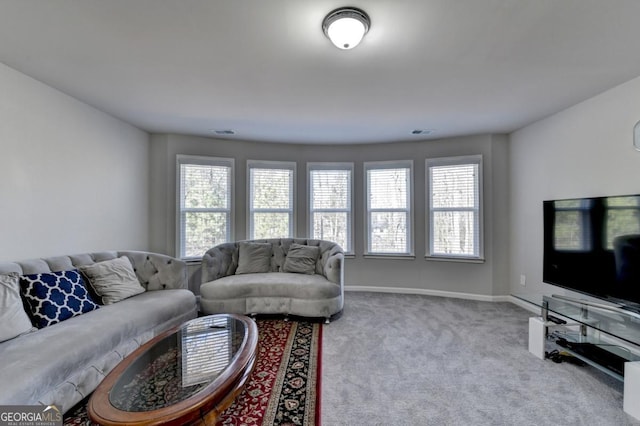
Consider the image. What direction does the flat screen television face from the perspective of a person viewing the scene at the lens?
facing the viewer and to the left of the viewer

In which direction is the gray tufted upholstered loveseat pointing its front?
toward the camera

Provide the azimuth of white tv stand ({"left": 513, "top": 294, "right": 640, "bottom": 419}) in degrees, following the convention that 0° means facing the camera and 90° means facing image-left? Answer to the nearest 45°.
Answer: approximately 45°

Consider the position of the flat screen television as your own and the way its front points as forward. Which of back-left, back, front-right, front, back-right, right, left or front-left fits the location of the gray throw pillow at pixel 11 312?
front

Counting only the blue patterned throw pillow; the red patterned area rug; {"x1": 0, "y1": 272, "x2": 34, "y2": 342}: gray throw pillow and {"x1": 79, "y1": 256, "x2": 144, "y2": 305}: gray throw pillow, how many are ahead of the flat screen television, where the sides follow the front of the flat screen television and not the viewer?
4

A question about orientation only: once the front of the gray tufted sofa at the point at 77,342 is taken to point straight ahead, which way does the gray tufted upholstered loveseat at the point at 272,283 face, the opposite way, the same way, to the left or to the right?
to the right

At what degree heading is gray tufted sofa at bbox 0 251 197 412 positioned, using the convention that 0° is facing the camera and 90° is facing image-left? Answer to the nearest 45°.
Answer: approximately 315°

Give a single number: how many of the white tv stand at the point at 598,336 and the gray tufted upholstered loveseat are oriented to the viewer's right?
0

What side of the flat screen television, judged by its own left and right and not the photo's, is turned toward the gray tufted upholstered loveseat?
front

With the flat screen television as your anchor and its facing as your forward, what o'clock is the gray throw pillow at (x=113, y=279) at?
The gray throw pillow is roughly at 12 o'clock from the flat screen television.

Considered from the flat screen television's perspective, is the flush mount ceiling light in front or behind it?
in front

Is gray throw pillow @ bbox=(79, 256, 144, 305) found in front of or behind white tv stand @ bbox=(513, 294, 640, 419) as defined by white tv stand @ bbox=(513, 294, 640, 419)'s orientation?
in front

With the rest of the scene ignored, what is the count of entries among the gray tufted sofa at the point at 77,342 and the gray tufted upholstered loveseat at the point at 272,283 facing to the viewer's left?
0

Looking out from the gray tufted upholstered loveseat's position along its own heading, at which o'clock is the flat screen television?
The flat screen television is roughly at 10 o'clock from the gray tufted upholstered loveseat.

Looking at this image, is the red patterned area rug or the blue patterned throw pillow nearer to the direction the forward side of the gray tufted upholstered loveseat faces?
the red patterned area rug

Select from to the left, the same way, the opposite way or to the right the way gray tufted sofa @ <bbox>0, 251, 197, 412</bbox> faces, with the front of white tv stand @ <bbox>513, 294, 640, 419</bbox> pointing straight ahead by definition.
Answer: the opposite way

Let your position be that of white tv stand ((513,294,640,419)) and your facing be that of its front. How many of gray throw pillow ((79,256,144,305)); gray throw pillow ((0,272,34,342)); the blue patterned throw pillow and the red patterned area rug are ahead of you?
4

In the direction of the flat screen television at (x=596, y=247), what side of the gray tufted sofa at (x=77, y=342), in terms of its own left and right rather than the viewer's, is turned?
front
